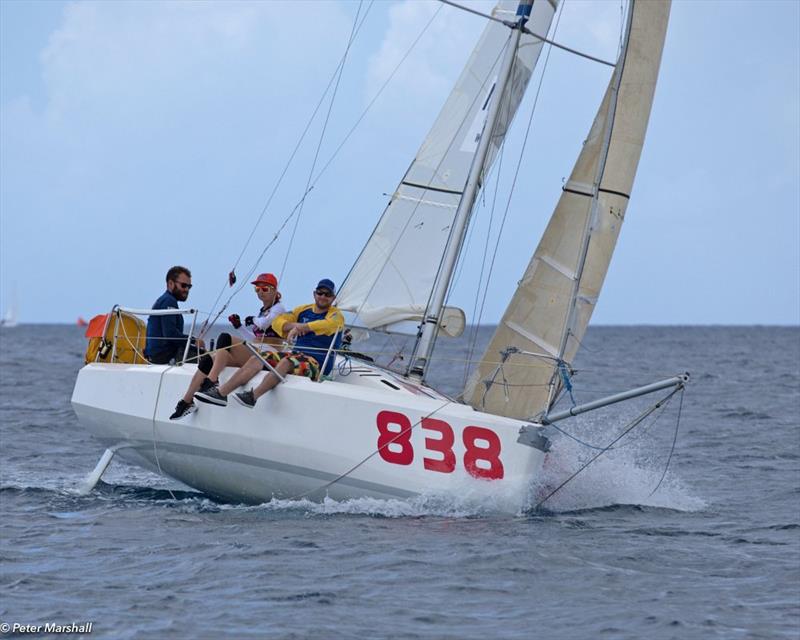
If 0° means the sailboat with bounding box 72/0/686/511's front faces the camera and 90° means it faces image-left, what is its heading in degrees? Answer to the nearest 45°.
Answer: approximately 315°

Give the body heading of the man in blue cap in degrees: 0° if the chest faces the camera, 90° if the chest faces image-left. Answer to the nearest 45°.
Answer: approximately 45°
